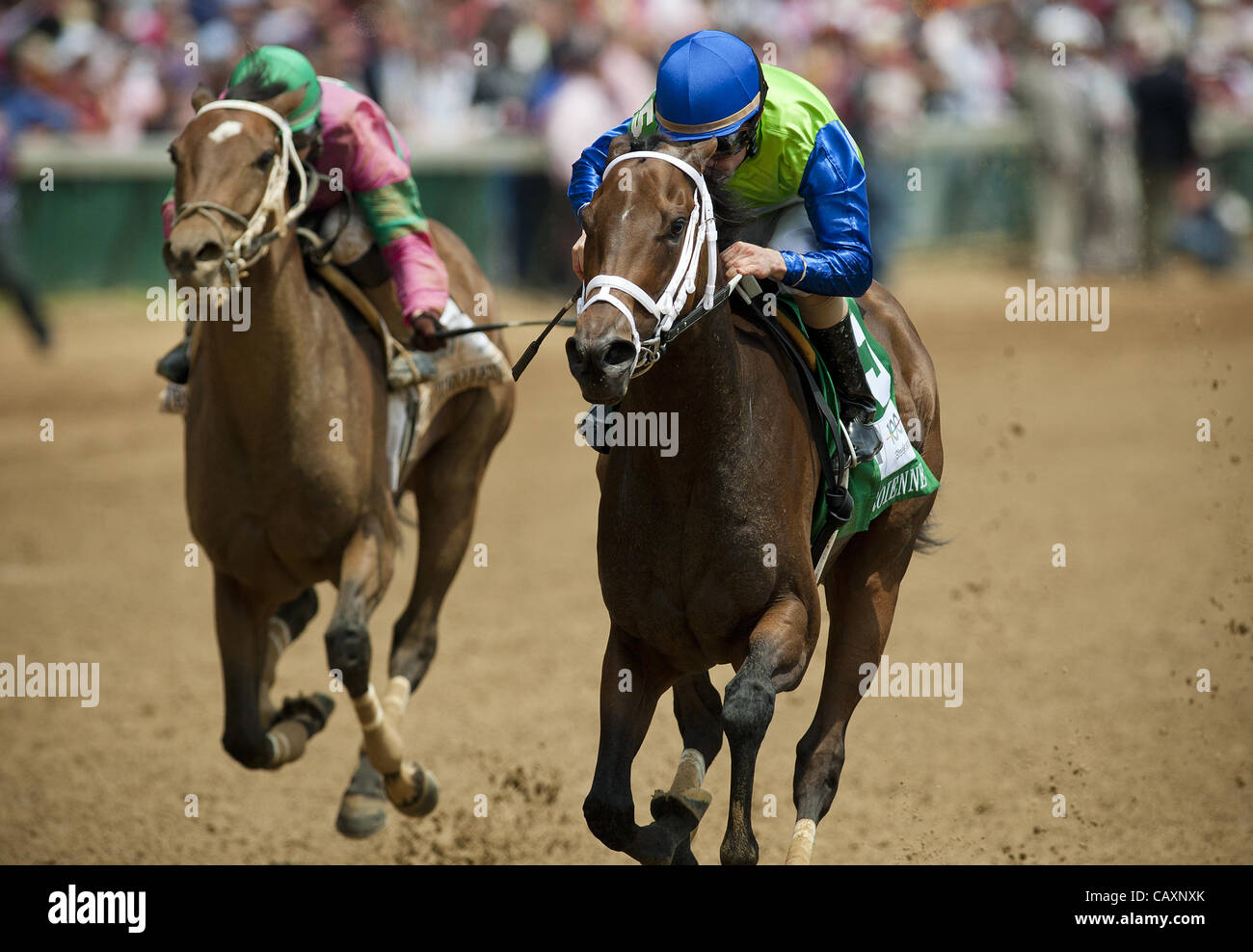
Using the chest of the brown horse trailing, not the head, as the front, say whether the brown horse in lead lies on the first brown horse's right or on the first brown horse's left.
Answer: on the first brown horse's left

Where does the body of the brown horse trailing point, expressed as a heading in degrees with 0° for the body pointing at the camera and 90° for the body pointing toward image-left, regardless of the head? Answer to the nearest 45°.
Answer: approximately 45°

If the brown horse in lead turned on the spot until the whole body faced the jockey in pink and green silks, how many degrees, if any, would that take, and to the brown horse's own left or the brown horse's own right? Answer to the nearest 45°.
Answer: approximately 90° to the brown horse's own right

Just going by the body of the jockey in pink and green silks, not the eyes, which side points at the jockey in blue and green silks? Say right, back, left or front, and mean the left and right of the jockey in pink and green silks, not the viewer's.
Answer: left

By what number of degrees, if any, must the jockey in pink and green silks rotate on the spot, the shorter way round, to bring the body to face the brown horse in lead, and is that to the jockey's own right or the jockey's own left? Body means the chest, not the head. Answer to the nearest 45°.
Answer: approximately 45° to the jockey's own left

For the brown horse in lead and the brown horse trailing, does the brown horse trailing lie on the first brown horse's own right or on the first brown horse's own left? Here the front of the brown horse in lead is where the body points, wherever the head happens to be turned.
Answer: on the first brown horse's own right
